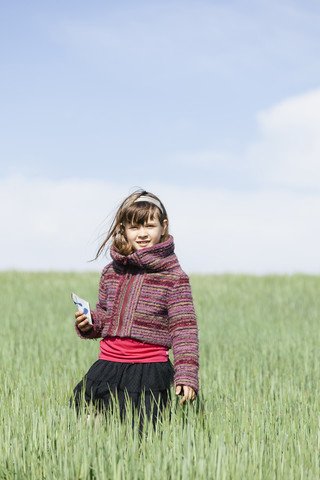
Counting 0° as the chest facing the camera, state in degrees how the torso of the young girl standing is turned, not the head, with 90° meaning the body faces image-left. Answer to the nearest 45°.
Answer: approximately 45°
